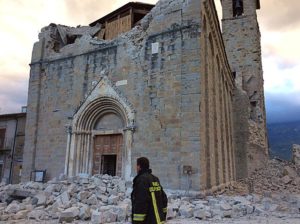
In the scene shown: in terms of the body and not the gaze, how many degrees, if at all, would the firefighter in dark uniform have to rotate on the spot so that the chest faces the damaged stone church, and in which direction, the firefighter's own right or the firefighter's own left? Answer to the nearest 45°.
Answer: approximately 45° to the firefighter's own right

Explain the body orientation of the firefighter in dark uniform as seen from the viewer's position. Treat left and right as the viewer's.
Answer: facing away from the viewer and to the left of the viewer

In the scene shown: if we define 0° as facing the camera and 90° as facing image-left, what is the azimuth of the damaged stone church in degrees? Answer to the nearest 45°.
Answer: approximately 45°

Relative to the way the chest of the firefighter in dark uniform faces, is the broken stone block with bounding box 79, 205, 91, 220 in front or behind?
in front

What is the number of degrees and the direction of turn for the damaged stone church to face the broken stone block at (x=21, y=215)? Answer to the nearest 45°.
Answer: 0° — it already faces it

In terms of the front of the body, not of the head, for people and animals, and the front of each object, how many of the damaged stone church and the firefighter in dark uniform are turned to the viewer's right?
0

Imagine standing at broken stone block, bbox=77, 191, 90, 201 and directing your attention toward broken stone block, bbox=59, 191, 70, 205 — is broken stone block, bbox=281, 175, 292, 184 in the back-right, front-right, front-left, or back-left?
back-right

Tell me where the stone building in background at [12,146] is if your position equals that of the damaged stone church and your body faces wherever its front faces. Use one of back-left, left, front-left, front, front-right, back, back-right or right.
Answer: right

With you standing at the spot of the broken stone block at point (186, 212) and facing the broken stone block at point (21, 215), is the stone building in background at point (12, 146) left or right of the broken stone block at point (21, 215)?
right
